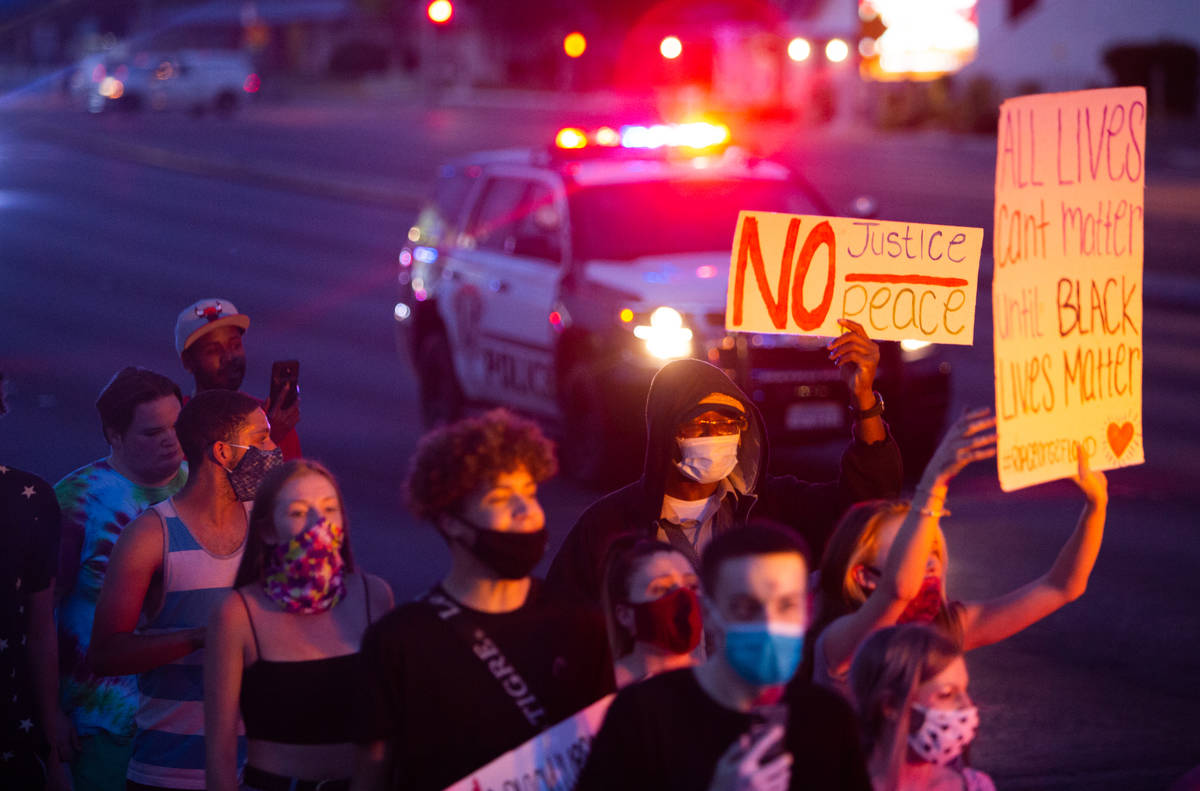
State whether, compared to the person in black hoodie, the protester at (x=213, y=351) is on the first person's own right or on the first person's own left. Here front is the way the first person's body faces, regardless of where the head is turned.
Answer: on the first person's own right

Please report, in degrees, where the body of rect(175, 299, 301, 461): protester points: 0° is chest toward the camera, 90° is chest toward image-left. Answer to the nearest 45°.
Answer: approximately 315°

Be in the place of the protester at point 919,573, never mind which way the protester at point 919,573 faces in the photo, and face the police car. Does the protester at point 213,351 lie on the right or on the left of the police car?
left

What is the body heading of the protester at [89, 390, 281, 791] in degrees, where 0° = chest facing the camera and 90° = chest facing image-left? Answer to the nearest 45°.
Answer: approximately 315°

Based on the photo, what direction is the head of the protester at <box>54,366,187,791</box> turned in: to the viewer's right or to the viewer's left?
to the viewer's right

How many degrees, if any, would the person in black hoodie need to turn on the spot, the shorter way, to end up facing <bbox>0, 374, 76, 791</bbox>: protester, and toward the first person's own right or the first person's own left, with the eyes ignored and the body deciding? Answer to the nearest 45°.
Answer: approximately 90° to the first person's own right

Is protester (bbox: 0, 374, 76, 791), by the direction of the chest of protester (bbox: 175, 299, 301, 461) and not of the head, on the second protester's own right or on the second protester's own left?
on the second protester's own right
